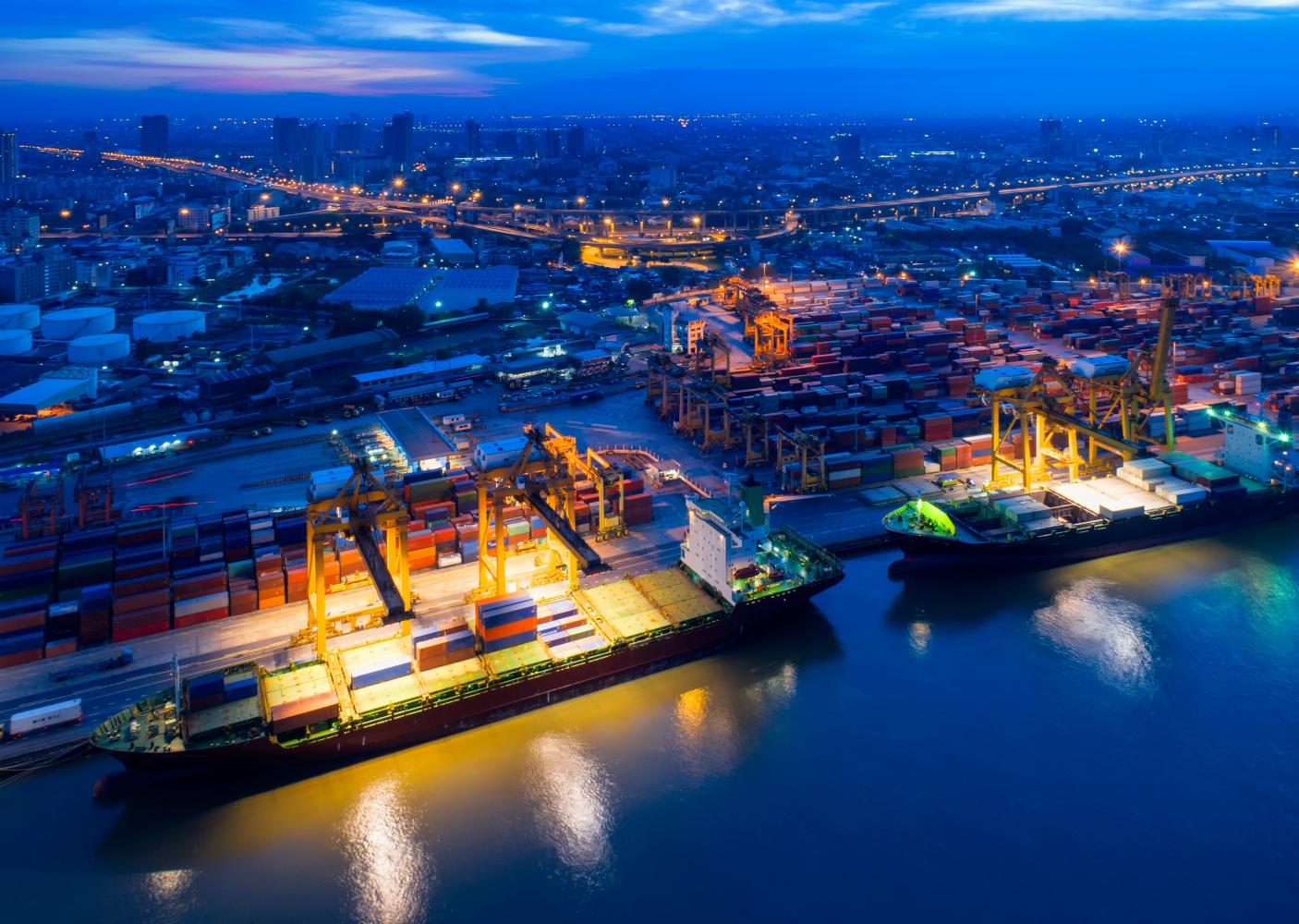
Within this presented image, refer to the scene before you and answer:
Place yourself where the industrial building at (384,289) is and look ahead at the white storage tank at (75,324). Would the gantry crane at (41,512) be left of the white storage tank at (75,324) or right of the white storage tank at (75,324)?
left

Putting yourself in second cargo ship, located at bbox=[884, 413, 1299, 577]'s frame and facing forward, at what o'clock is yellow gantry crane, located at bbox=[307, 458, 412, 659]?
The yellow gantry crane is roughly at 12 o'clock from the second cargo ship.

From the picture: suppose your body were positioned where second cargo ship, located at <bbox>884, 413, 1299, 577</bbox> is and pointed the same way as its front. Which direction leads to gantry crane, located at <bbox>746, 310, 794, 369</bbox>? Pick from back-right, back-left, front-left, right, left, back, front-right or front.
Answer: right

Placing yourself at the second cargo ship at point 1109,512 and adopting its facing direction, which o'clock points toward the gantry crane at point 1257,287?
The gantry crane is roughly at 5 o'clock from the second cargo ship.

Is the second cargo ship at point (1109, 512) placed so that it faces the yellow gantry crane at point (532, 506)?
yes

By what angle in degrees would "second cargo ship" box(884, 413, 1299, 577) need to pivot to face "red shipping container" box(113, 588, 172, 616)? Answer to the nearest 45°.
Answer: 0° — it already faces it

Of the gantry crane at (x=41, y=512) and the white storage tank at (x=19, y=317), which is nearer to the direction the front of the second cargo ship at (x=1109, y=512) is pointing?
the gantry crane

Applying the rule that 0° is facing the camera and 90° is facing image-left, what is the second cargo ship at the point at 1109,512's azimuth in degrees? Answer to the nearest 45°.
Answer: approximately 45°

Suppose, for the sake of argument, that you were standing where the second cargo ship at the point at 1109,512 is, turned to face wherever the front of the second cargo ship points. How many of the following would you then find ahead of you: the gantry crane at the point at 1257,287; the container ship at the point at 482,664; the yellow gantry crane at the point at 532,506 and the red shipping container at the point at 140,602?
3

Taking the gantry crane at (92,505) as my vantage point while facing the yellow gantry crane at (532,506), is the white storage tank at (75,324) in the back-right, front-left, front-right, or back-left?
back-left

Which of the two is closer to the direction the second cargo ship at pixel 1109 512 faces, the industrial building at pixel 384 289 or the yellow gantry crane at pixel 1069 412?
the industrial building

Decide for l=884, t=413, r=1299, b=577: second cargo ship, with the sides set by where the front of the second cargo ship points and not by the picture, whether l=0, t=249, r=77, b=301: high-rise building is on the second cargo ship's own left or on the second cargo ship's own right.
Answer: on the second cargo ship's own right

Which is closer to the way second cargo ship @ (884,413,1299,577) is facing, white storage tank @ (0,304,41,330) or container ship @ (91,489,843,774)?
the container ship

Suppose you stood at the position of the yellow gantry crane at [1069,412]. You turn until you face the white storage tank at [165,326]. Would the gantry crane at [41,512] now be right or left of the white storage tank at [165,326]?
left

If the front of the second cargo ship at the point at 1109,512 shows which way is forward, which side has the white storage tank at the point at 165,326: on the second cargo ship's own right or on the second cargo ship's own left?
on the second cargo ship's own right
